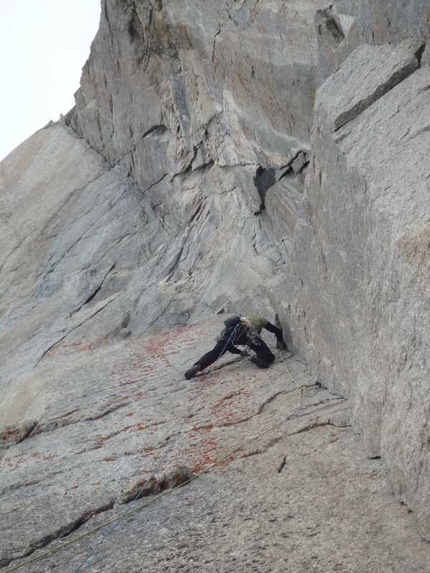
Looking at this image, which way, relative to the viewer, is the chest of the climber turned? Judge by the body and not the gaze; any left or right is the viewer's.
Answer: facing away from the viewer and to the right of the viewer

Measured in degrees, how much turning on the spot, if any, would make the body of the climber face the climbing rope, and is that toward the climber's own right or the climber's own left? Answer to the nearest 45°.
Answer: approximately 135° to the climber's own right
